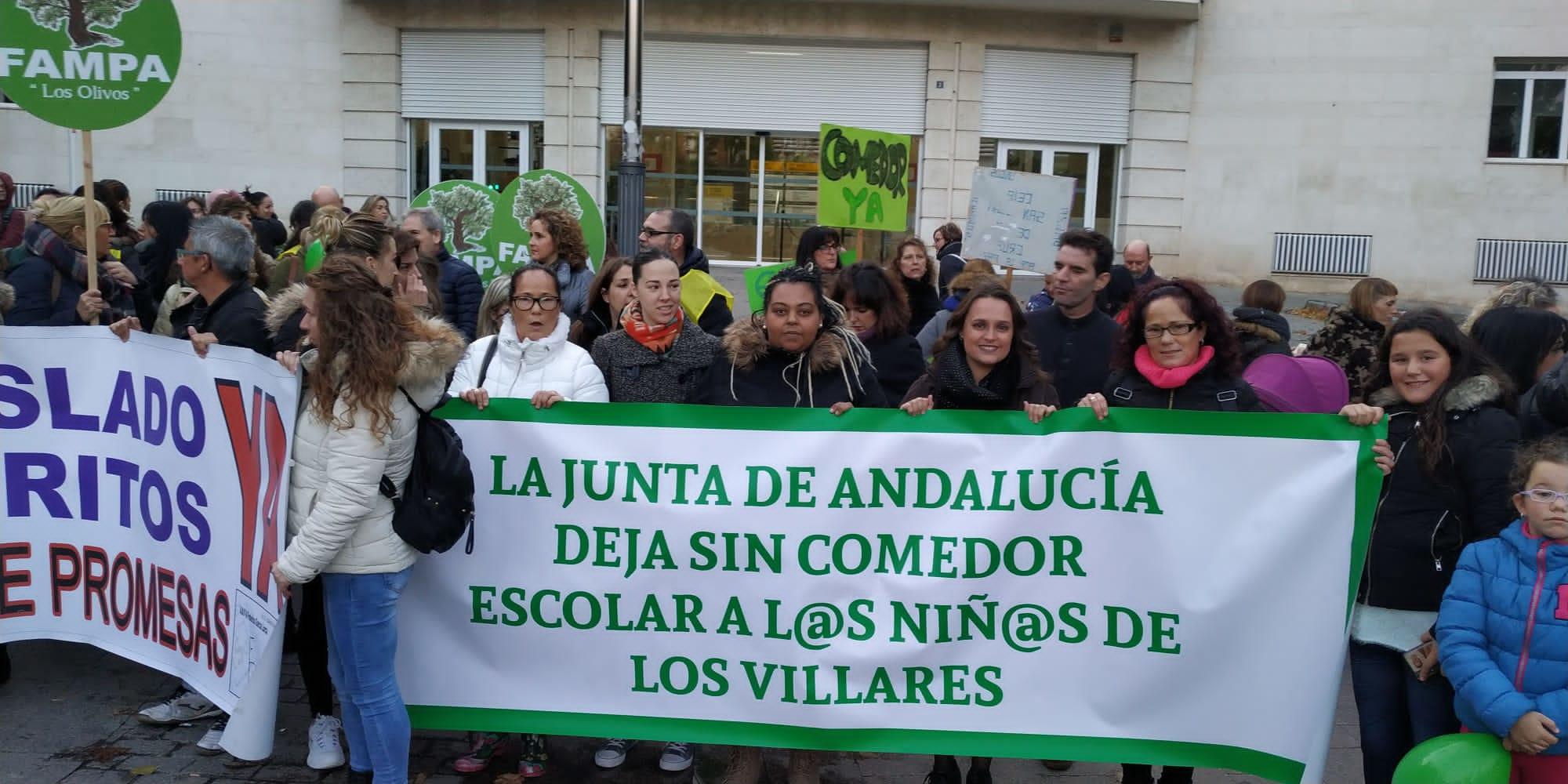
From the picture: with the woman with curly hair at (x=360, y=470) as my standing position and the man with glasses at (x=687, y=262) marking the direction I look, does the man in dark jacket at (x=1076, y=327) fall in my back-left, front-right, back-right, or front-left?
front-right

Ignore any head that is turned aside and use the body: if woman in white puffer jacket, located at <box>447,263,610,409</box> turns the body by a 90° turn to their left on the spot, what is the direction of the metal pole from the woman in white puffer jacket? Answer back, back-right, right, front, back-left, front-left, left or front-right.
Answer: left

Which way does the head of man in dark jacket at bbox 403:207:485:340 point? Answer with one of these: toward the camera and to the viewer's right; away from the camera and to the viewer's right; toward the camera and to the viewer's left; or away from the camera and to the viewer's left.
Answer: toward the camera and to the viewer's left

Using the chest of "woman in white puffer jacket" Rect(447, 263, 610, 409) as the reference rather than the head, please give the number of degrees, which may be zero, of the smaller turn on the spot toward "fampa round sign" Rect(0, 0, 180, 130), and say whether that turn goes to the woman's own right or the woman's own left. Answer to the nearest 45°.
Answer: approximately 135° to the woman's own right

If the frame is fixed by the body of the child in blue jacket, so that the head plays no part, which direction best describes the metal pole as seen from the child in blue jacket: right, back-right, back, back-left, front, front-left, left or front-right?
back-right

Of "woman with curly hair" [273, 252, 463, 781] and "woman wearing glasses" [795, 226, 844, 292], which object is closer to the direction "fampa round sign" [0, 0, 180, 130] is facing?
the woman with curly hair

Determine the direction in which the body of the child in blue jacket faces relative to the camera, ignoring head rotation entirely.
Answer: toward the camera

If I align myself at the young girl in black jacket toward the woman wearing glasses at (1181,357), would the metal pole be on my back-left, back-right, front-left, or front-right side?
front-right

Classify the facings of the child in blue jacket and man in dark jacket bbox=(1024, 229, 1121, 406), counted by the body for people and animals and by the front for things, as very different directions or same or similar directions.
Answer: same or similar directions

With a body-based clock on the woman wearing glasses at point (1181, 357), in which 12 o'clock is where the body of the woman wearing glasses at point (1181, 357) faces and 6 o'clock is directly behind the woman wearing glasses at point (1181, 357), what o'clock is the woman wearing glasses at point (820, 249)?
the woman wearing glasses at point (820, 249) is roughly at 5 o'clock from the woman wearing glasses at point (1181, 357).

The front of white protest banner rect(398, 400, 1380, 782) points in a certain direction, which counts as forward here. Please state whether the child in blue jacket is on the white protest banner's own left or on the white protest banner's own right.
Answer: on the white protest banner's own left

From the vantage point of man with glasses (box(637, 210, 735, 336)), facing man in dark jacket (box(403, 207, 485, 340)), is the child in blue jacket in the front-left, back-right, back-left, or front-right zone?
back-left

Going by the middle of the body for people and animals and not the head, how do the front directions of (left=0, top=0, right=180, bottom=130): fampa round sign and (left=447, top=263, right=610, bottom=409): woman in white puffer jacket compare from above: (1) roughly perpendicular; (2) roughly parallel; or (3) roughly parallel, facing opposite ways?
roughly parallel

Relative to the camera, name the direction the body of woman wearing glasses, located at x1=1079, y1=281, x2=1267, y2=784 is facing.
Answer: toward the camera

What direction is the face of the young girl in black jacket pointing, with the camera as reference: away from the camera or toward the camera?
toward the camera

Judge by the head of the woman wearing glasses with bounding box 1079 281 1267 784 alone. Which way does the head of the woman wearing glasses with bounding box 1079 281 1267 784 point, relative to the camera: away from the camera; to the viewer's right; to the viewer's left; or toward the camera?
toward the camera

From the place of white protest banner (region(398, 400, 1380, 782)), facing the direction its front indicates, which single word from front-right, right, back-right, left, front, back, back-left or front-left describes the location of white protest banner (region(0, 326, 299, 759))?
right
